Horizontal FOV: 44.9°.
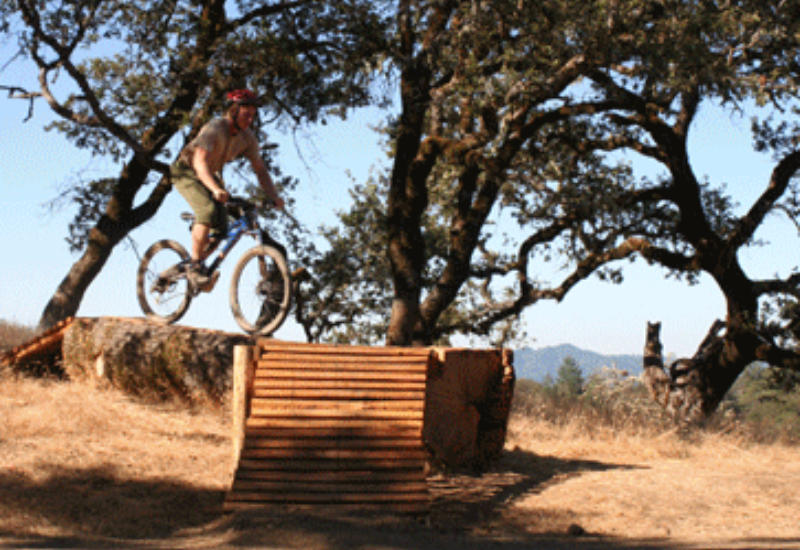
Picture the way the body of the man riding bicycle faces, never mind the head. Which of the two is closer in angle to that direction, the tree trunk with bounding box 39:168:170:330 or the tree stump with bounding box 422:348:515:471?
the tree stump

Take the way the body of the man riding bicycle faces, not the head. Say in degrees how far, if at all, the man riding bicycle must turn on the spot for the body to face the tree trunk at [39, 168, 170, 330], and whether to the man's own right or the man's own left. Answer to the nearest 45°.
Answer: approximately 135° to the man's own left

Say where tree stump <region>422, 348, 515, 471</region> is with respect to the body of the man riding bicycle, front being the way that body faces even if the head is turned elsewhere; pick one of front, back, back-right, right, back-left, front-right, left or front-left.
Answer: front-left

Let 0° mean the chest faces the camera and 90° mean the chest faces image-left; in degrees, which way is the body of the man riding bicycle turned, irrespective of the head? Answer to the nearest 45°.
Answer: approximately 315°
